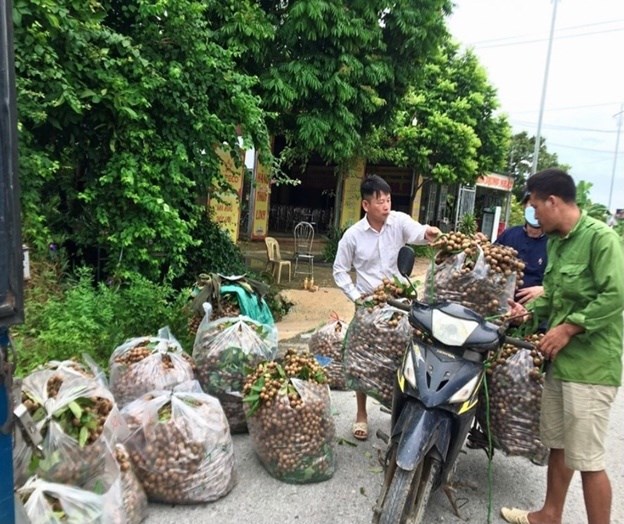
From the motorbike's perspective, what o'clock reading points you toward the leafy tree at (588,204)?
The leafy tree is roughly at 7 o'clock from the motorbike.

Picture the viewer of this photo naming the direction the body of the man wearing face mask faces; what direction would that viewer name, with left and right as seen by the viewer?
facing the viewer

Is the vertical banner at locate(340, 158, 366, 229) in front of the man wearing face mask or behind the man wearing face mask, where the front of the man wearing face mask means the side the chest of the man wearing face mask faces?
behind

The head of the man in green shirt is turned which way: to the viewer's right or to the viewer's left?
to the viewer's left

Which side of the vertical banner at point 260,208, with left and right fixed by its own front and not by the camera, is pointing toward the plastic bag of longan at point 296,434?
front

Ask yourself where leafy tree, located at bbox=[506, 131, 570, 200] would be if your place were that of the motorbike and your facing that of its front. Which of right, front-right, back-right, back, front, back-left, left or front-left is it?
back

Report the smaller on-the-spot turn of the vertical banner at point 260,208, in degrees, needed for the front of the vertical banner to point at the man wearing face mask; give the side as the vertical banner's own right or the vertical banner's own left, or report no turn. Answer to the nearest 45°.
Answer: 0° — it already faces them

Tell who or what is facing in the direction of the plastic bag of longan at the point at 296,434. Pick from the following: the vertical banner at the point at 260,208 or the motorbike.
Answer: the vertical banner

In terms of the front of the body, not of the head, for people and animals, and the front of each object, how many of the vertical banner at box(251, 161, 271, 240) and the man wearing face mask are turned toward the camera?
2

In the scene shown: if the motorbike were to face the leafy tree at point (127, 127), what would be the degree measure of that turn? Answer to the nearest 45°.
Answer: approximately 135° to its right

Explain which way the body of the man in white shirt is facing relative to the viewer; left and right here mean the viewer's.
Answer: facing the viewer and to the right of the viewer

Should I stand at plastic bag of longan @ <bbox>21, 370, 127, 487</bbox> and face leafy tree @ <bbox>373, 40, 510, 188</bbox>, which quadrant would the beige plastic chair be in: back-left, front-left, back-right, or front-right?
front-left

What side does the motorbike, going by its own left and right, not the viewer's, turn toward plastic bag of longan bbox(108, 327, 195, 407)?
right

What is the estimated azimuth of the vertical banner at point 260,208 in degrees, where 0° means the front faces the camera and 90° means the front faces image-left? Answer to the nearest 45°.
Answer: approximately 0°

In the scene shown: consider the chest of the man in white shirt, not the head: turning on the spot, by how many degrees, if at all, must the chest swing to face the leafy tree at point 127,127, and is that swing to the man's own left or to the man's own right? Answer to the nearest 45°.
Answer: approximately 135° to the man's own right
